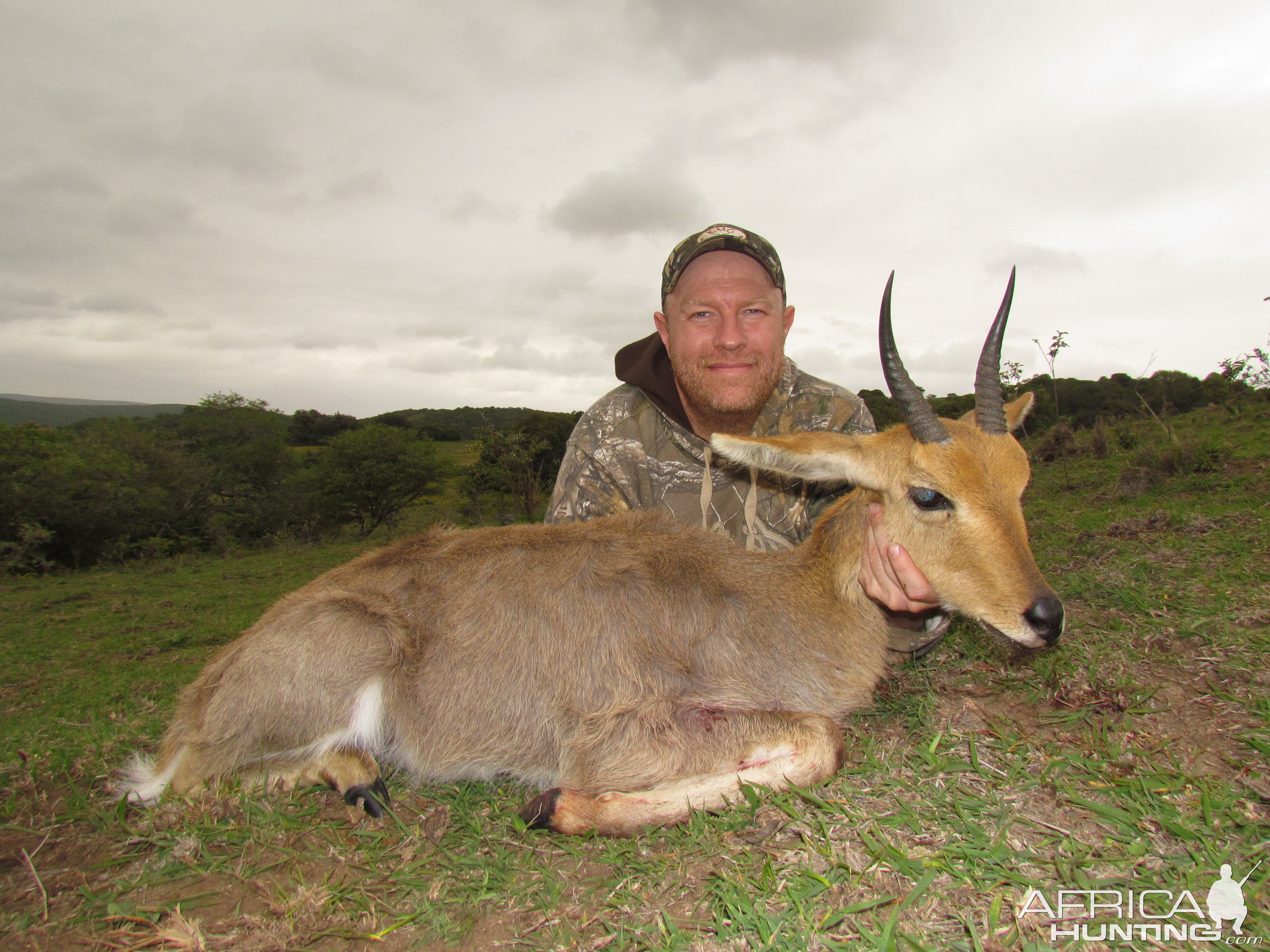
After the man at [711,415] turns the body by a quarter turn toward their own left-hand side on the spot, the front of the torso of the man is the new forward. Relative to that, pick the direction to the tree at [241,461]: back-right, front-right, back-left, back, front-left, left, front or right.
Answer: back-left

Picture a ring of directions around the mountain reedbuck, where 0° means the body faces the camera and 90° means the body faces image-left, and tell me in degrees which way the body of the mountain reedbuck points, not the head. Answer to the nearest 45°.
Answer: approximately 270°

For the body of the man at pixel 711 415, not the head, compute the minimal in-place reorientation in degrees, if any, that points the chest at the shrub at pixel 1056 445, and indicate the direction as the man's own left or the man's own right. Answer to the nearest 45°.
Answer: approximately 135° to the man's own left

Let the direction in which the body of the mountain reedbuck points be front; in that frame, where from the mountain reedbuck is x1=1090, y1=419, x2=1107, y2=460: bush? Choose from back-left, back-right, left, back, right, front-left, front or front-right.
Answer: front-left

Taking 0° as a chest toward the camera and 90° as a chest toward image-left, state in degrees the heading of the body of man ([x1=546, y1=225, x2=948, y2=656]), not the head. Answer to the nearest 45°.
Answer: approximately 0°

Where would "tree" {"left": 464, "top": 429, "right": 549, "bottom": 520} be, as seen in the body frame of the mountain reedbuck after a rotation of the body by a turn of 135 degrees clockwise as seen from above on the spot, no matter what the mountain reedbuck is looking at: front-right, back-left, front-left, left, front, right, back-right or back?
back-right

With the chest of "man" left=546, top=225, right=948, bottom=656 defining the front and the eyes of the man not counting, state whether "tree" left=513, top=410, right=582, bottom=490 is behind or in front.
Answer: behind
